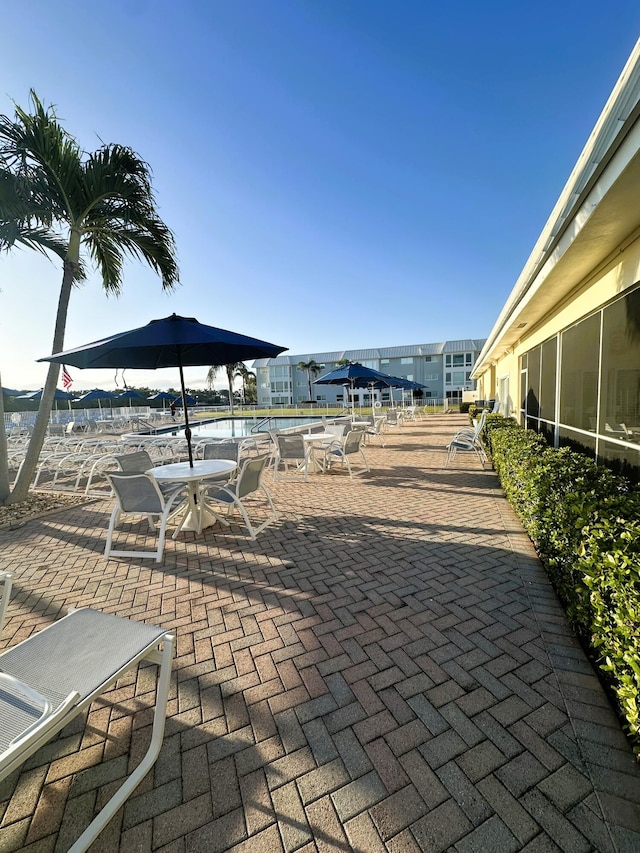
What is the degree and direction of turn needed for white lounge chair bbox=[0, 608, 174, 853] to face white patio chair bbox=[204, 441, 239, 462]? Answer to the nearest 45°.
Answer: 0° — it already faces it

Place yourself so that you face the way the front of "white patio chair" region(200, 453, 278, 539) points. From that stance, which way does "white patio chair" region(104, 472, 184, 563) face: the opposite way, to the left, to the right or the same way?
to the right

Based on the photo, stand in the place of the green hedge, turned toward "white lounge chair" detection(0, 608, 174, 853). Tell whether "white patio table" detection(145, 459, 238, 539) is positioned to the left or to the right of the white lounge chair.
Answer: right

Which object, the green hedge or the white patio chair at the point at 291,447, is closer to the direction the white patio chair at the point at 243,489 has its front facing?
the white patio chair

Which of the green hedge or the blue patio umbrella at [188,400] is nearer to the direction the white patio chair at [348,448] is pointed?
the blue patio umbrella

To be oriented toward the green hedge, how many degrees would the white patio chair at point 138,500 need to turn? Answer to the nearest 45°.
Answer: approximately 90° to its right

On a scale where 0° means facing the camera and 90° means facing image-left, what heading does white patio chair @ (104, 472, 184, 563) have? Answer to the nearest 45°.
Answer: approximately 225°

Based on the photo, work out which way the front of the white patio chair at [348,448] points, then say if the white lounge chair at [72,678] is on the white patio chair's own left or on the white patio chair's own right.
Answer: on the white patio chair's own left

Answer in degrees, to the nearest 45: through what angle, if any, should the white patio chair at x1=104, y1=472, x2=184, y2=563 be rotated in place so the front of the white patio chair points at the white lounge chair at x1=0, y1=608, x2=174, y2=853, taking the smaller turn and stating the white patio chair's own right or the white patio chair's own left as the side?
approximately 135° to the white patio chair's own right
